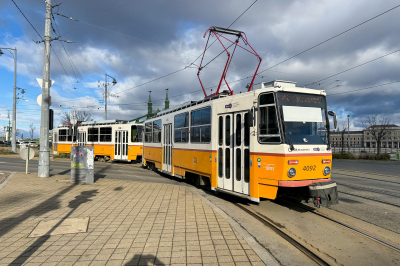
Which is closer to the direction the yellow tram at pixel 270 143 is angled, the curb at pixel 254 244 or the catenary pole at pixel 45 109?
the curb

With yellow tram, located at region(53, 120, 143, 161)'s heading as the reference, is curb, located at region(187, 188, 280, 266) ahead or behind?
ahead

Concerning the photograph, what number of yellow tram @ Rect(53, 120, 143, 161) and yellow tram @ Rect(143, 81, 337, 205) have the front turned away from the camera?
0

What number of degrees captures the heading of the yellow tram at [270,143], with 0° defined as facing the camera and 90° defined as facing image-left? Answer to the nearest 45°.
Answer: approximately 315°

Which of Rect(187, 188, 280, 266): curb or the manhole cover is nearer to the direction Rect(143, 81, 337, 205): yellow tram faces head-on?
the curb

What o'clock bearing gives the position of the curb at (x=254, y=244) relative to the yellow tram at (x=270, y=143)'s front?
The curb is roughly at 2 o'clock from the yellow tram.

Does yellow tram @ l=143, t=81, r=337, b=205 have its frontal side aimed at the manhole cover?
no

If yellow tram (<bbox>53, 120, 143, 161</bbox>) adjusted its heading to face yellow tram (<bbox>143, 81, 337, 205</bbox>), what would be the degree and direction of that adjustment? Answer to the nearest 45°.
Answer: approximately 45° to its right

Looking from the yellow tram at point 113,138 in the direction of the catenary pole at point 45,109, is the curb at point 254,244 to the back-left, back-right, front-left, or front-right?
front-left

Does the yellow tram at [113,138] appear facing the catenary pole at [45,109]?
no

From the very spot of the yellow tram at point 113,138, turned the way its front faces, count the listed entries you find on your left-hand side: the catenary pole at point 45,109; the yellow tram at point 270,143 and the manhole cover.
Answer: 0

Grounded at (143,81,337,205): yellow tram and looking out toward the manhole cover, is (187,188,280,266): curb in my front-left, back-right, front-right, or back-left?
front-left

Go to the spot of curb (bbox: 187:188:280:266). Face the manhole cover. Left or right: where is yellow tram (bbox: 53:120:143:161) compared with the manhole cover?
right

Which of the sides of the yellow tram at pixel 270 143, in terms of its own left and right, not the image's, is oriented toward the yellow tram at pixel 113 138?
back

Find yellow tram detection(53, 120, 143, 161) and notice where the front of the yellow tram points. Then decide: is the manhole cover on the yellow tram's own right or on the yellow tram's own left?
on the yellow tram's own right

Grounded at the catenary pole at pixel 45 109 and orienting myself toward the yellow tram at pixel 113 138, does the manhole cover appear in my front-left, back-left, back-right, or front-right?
back-right
